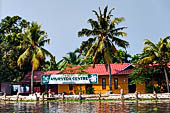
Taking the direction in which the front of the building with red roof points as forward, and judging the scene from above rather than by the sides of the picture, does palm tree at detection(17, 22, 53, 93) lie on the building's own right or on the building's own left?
on the building's own right

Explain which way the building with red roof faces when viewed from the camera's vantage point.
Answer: facing the viewer

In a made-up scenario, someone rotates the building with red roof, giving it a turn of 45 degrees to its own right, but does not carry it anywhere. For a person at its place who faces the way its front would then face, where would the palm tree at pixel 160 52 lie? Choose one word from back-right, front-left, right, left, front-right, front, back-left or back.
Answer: left
